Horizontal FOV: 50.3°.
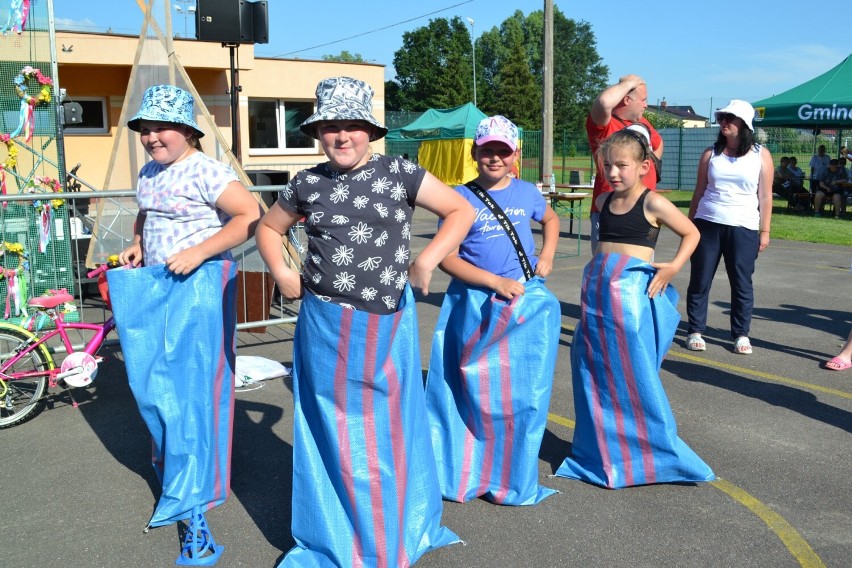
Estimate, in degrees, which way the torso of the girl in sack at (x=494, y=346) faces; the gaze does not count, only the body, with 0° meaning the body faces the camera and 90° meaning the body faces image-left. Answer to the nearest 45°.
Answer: approximately 0°

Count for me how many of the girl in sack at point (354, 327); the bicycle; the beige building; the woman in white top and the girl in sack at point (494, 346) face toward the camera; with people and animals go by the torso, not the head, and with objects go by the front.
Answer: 4

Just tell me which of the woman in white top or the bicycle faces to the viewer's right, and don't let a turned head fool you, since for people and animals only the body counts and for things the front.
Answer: the bicycle

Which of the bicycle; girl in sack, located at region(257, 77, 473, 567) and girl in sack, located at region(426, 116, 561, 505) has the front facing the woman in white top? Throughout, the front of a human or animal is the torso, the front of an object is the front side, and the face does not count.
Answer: the bicycle

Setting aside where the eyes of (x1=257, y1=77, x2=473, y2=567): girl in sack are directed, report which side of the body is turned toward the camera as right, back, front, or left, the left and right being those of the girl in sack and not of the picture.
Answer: front

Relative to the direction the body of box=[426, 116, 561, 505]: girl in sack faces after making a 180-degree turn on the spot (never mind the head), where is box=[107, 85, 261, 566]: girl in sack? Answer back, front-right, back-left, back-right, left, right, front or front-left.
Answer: left

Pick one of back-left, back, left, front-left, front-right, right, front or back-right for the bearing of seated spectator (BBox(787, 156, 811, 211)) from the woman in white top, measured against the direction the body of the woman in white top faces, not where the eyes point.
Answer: back

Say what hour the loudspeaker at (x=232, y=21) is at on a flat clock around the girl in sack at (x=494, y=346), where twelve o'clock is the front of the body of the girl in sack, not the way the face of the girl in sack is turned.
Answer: The loudspeaker is roughly at 5 o'clock from the girl in sack.

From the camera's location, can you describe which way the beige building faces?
facing the viewer

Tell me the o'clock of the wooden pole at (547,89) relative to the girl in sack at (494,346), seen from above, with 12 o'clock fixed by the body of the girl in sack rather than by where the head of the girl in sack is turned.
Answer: The wooden pole is roughly at 6 o'clock from the girl in sack.

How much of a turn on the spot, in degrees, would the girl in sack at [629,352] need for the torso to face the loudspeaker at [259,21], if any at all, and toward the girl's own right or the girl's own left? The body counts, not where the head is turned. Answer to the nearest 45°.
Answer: approximately 90° to the girl's own right

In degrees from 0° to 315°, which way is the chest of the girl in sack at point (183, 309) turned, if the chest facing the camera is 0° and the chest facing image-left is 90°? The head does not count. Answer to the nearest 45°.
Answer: approximately 45°

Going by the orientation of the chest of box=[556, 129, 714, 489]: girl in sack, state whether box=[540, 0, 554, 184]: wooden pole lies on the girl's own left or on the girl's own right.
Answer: on the girl's own right

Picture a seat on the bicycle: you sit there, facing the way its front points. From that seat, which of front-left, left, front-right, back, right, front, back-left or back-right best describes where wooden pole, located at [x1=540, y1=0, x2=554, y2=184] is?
front-left

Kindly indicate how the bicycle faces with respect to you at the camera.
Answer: facing to the right of the viewer
